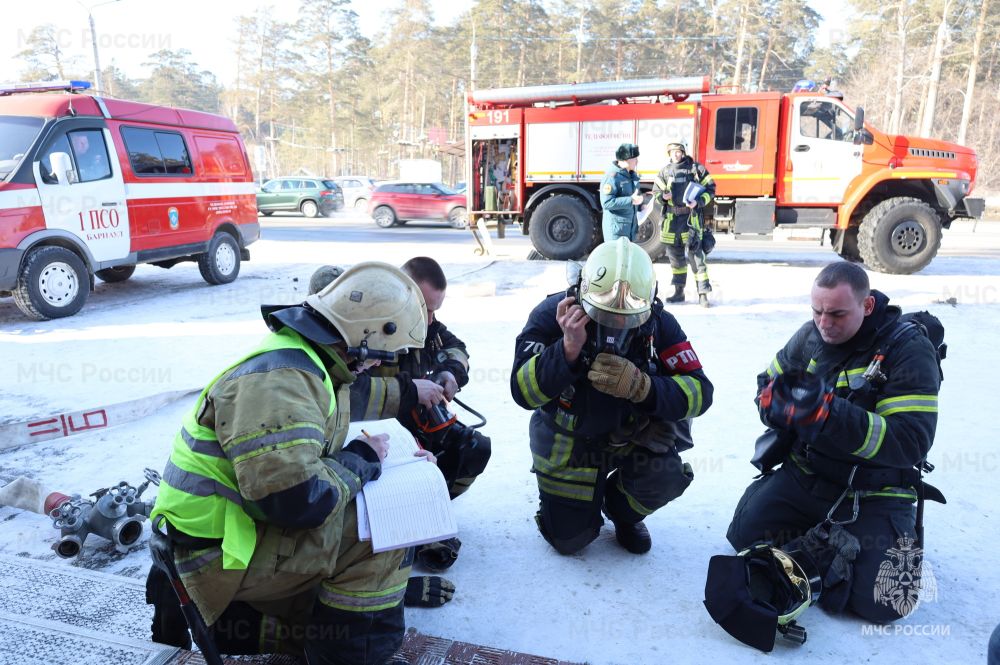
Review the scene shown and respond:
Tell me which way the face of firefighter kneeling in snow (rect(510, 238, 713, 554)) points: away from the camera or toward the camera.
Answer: toward the camera

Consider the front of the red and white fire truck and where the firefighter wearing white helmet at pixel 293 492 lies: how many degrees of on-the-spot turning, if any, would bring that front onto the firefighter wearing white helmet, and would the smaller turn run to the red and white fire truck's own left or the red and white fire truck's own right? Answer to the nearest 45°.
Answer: approximately 90° to the red and white fire truck's own right

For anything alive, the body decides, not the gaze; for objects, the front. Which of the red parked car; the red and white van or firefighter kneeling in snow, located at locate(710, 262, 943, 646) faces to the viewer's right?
the red parked car

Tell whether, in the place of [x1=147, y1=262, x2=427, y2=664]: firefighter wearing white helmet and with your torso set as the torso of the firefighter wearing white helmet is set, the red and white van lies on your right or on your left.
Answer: on your left

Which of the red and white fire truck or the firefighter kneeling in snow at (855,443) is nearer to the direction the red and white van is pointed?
the firefighter kneeling in snow

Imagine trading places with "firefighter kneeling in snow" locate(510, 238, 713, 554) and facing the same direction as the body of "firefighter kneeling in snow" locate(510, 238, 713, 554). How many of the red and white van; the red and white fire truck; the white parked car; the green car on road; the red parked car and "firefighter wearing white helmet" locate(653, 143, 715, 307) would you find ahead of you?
0

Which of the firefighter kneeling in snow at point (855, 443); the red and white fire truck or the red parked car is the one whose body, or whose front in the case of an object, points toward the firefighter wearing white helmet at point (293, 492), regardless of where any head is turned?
the firefighter kneeling in snow

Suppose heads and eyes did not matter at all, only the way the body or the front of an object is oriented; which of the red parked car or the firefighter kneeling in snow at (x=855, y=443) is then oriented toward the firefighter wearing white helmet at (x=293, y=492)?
the firefighter kneeling in snow

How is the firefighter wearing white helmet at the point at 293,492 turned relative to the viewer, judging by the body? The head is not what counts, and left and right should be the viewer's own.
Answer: facing to the right of the viewer

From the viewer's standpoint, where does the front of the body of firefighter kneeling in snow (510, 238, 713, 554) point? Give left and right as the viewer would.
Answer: facing the viewer

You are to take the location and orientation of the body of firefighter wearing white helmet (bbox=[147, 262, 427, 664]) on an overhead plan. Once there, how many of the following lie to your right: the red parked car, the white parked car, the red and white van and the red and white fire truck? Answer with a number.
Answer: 0

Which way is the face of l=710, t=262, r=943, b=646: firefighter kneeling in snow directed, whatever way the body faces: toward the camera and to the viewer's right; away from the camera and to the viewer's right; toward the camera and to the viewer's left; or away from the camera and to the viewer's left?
toward the camera and to the viewer's left

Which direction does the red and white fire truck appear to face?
to the viewer's right

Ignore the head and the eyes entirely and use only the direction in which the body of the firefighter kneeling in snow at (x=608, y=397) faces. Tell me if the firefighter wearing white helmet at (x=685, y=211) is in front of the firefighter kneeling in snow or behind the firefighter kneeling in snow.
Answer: behind

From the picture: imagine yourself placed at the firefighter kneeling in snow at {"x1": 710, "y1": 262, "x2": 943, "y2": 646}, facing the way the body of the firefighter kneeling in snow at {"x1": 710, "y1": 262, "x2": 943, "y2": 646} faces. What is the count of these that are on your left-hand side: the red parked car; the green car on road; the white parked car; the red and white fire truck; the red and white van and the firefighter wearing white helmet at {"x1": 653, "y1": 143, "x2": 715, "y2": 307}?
0

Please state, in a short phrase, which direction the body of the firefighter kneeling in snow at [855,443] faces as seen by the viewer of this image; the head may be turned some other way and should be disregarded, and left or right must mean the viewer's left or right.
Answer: facing the viewer and to the left of the viewer

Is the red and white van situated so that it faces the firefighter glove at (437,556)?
no
